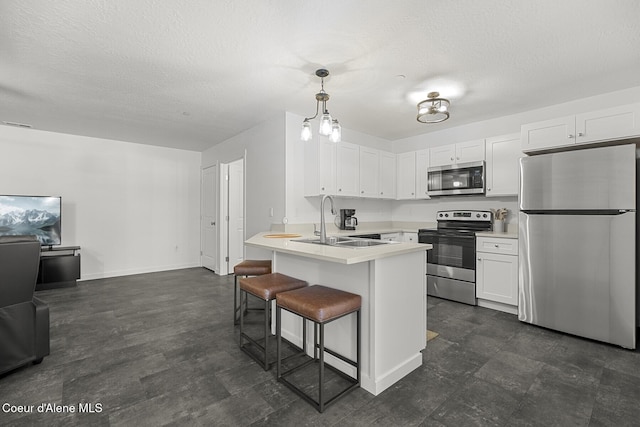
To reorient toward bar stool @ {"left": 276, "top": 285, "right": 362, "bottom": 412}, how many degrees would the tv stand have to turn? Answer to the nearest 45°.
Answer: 0° — it already faces it

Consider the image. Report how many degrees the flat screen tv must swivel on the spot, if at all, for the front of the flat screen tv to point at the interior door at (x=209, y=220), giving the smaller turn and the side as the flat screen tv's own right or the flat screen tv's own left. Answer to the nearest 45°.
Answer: approximately 90° to the flat screen tv's own left

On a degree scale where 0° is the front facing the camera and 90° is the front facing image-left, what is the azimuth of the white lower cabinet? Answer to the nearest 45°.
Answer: approximately 45°

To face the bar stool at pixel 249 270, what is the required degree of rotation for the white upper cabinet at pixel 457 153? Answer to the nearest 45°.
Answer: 0° — it already faces it

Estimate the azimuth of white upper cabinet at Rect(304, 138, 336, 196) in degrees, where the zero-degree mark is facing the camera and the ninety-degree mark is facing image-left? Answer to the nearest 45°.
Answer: approximately 315°

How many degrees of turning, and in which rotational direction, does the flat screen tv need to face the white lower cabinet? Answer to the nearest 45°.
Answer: approximately 45° to its left

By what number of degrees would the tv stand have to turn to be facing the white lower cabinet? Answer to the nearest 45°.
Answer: approximately 45° to its left

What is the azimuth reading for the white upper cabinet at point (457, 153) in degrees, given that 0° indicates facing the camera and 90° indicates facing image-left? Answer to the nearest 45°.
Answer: approximately 45°
